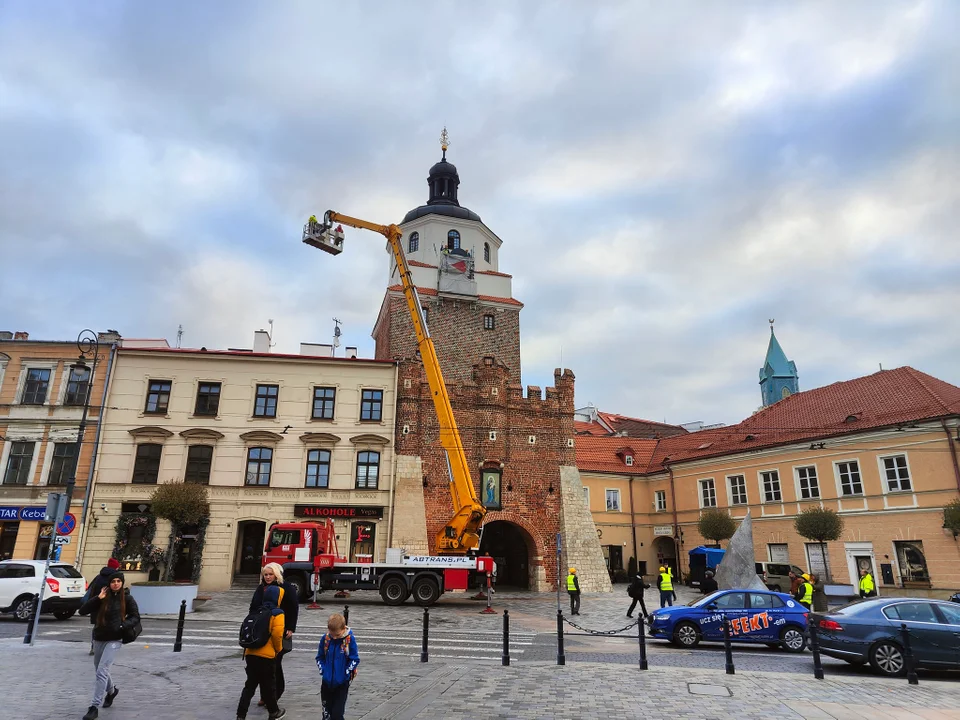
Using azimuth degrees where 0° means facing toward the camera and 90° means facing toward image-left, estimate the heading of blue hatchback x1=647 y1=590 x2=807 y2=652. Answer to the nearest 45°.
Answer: approximately 90°

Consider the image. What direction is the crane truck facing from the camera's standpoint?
to the viewer's left

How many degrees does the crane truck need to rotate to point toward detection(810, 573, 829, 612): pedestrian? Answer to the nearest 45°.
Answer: approximately 180°

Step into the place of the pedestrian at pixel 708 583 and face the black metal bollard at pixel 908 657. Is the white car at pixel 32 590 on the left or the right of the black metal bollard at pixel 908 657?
right

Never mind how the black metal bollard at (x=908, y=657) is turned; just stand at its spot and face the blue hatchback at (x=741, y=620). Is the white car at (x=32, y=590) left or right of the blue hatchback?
left

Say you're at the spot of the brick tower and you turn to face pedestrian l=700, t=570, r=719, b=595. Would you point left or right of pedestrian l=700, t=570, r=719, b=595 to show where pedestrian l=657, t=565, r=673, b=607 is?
right
